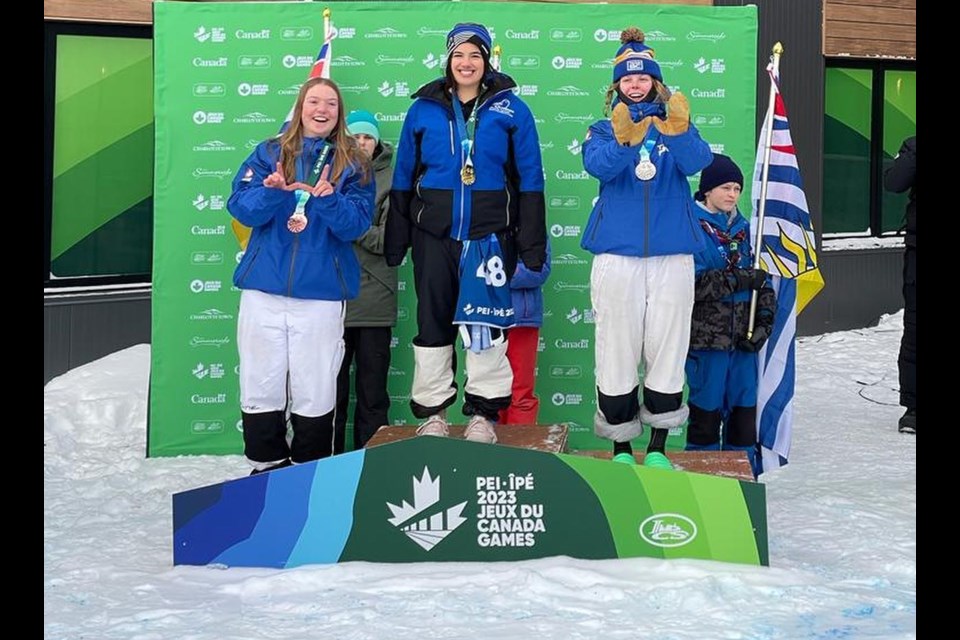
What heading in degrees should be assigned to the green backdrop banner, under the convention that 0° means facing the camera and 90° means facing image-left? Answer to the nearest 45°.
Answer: approximately 0°

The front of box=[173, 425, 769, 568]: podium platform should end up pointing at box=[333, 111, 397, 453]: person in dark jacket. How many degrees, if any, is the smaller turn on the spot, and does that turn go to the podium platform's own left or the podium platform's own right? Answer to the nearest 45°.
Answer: approximately 180°

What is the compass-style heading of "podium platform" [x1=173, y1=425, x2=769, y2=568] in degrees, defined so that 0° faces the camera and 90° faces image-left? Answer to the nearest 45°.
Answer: approximately 0°

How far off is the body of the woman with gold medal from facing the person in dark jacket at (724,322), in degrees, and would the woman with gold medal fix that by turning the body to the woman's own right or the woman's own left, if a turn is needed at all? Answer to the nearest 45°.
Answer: approximately 135° to the woman's own left

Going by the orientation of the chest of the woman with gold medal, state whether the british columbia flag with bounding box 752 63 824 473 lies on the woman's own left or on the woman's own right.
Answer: on the woman's own left

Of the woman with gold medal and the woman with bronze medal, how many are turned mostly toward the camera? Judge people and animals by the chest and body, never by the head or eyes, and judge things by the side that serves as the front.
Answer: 2
